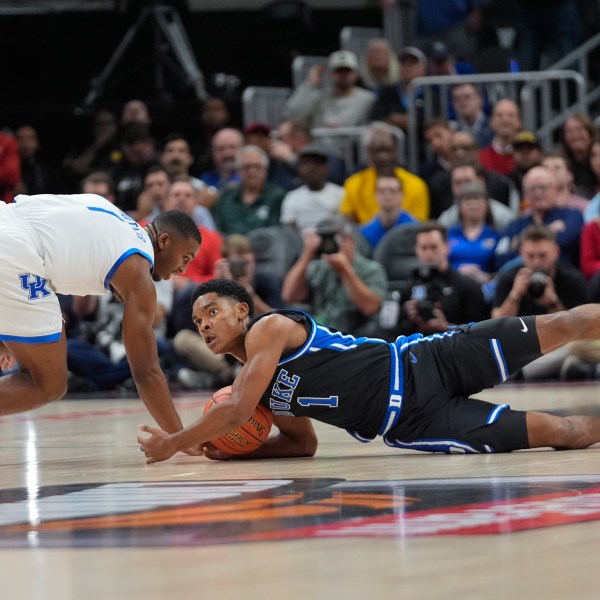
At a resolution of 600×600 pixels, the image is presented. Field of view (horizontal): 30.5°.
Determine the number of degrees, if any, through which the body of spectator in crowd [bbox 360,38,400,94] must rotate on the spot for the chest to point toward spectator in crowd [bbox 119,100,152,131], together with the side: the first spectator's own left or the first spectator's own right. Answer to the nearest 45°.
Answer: approximately 90° to the first spectator's own right

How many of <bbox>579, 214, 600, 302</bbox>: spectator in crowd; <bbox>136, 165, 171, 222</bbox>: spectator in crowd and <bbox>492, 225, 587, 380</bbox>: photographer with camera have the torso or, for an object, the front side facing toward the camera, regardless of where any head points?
3

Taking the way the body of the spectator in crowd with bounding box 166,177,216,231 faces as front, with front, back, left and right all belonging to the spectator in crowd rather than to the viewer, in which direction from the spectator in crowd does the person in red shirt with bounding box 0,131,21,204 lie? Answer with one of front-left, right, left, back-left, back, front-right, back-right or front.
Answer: back-right

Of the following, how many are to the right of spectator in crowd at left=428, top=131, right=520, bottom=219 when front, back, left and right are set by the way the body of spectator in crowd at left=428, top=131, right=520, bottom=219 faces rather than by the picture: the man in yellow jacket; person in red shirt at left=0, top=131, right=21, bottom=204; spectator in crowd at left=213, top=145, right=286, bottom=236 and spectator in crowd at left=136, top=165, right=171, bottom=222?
4

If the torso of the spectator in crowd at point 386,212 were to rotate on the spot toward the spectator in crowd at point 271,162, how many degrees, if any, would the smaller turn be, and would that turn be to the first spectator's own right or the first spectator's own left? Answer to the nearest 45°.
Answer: approximately 135° to the first spectator's own right

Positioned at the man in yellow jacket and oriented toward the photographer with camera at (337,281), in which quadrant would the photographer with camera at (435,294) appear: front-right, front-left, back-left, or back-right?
front-left

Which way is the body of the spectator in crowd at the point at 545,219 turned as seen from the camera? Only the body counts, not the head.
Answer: toward the camera

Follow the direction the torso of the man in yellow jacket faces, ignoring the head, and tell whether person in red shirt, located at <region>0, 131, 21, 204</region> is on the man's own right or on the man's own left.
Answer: on the man's own right

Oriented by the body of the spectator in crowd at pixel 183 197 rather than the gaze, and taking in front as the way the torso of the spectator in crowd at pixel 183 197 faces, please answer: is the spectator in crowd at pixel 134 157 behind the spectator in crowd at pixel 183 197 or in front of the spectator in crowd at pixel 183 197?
behind

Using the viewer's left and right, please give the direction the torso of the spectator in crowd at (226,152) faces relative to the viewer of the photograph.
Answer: facing the viewer

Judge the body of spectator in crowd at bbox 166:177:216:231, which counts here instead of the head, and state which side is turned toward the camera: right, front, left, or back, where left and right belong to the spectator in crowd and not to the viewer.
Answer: front

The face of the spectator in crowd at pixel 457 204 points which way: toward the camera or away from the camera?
toward the camera

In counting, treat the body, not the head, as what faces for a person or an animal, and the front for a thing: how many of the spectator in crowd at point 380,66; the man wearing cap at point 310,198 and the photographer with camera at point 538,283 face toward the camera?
3

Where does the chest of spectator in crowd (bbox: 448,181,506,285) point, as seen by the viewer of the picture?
toward the camera

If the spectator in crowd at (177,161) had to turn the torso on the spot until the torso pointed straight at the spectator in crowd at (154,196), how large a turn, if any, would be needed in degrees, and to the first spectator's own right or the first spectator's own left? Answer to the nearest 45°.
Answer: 0° — they already face them

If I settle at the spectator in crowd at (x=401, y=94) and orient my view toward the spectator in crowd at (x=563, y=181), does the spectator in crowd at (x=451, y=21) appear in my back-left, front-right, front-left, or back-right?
back-left
